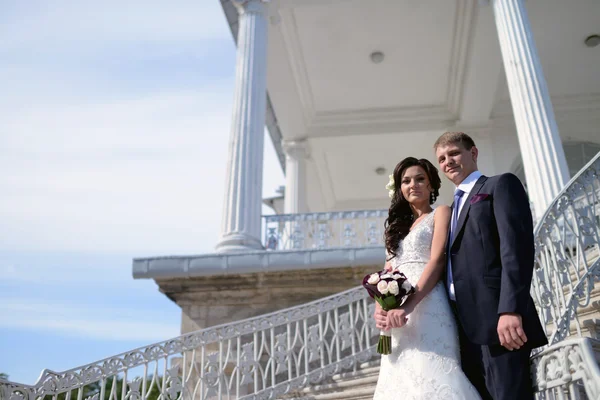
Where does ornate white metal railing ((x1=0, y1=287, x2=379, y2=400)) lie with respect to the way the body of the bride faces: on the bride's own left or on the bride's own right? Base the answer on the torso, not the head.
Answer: on the bride's own right

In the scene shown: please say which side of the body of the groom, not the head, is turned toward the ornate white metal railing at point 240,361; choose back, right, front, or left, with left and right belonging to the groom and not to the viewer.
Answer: right

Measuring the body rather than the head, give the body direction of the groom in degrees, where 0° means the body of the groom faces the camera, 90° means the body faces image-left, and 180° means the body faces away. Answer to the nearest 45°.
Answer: approximately 45°

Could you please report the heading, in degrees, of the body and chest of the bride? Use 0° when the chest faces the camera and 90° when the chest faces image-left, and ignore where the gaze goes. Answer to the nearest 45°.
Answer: approximately 45°
